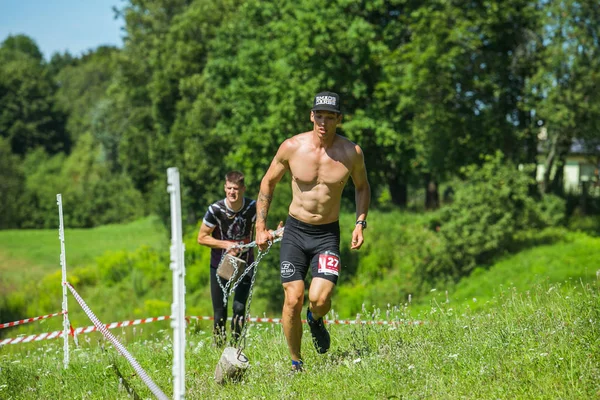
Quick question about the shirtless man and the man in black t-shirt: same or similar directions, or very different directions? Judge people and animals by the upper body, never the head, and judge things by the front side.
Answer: same or similar directions

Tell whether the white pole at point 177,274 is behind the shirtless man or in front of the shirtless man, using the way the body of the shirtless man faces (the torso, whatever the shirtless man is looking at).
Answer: in front

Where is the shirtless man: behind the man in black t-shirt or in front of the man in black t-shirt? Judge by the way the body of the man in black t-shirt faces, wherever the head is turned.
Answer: in front

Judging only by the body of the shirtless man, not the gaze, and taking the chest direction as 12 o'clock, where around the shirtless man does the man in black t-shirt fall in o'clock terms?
The man in black t-shirt is roughly at 5 o'clock from the shirtless man.

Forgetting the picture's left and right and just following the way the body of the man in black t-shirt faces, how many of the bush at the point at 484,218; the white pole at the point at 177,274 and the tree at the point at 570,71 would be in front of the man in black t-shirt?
1

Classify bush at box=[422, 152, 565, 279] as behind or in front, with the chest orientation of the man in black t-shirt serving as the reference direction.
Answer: behind

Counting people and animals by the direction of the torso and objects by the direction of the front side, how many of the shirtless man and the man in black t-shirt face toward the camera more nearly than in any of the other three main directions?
2

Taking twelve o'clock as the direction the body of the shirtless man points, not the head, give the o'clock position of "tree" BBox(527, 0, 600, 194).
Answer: The tree is roughly at 7 o'clock from the shirtless man.

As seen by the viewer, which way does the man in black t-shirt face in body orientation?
toward the camera

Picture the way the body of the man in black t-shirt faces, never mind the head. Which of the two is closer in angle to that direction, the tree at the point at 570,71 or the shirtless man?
the shirtless man

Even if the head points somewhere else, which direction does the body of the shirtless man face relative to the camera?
toward the camera

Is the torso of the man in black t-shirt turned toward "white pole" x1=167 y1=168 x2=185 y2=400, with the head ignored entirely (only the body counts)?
yes

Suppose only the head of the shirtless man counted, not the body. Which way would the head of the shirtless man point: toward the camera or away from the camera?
toward the camera
